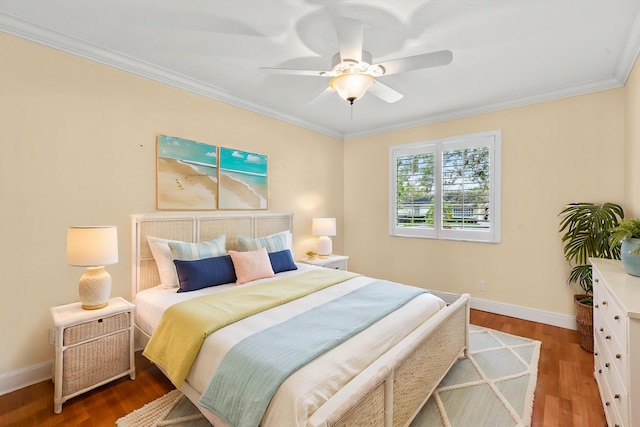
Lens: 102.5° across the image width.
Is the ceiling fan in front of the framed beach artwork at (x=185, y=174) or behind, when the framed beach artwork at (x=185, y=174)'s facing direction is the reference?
in front

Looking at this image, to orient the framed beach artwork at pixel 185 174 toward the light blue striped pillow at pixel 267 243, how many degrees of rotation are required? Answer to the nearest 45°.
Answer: approximately 45° to its left

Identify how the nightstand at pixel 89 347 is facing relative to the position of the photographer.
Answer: facing the viewer and to the right of the viewer

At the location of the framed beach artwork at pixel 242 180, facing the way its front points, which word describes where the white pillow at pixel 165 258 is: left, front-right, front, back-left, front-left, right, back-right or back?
right

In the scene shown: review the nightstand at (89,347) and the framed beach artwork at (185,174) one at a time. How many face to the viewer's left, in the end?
0

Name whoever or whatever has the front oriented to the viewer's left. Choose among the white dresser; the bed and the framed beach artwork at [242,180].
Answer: the white dresser

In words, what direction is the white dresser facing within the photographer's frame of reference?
facing to the left of the viewer

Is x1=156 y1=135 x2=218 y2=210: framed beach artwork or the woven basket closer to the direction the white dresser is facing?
the framed beach artwork

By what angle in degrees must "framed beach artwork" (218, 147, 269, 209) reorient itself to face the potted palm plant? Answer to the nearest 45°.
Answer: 0° — it already faces it

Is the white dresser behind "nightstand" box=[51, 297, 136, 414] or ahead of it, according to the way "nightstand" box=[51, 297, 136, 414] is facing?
ahead

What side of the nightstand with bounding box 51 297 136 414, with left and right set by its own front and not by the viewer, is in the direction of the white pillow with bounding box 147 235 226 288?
left

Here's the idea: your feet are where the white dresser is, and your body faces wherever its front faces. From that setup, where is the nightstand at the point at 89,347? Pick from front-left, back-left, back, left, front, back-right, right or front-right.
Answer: front-left
